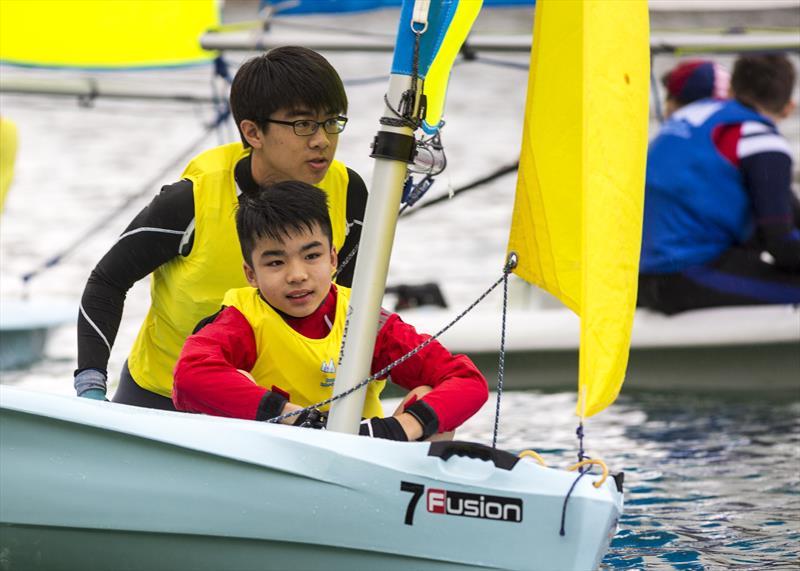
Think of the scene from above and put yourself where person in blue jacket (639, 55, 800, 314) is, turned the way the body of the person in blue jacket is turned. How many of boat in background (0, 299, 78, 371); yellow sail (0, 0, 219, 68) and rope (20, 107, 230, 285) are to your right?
0

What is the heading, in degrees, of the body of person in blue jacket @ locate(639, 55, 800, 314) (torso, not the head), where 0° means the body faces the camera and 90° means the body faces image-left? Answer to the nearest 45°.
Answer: approximately 225°

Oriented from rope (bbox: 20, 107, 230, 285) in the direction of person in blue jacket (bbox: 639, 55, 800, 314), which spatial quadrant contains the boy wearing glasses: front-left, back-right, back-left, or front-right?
front-right

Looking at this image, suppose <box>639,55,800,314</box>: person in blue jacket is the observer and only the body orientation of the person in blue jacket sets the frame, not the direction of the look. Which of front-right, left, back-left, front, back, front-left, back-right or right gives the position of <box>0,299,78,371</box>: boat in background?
back-left

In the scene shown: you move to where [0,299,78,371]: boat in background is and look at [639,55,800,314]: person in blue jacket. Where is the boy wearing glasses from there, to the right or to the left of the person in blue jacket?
right

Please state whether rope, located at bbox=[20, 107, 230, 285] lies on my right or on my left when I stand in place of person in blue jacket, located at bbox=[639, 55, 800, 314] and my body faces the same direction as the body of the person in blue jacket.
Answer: on my left
